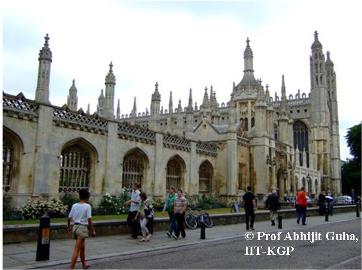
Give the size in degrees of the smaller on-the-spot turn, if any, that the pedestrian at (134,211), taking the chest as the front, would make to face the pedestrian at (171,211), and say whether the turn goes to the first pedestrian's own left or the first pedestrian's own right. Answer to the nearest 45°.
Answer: approximately 135° to the first pedestrian's own left

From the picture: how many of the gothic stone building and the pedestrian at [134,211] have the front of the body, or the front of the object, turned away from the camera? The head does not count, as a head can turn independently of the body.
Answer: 0

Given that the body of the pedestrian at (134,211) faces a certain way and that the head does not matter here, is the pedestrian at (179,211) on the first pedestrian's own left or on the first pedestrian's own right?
on the first pedestrian's own left

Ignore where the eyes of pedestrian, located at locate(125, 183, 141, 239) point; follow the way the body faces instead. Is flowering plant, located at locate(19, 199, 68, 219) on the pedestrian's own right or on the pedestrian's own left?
on the pedestrian's own right

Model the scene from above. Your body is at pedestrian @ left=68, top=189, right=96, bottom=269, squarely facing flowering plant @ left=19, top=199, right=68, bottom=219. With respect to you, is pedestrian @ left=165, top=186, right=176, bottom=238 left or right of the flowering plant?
right

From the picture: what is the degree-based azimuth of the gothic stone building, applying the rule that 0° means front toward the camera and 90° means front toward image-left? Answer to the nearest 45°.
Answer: approximately 315°

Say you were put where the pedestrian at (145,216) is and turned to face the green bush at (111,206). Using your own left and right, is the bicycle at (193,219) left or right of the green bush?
right

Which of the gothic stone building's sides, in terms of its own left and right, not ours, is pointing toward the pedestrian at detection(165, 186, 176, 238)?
front

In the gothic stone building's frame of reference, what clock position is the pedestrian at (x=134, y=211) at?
The pedestrian is roughly at 1 o'clock from the gothic stone building.

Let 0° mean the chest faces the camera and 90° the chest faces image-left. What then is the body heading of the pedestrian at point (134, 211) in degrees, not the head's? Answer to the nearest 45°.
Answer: approximately 45°
